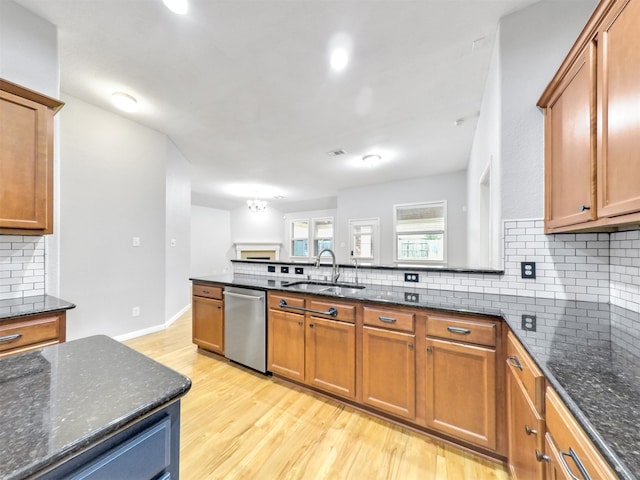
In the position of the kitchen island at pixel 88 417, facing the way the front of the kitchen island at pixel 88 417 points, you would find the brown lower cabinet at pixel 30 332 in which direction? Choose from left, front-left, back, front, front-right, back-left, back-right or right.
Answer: back-left

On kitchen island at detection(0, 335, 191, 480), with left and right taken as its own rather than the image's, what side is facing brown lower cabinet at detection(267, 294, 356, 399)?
left

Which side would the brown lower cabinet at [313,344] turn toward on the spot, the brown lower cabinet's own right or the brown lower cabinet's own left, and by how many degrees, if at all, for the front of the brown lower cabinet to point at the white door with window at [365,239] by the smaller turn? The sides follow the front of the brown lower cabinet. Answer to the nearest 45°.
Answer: approximately 135° to the brown lower cabinet's own right

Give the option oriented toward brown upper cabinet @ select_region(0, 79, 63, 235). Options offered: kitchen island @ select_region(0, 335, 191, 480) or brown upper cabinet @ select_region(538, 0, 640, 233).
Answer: brown upper cabinet @ select_region(538, 0, 640, 233)

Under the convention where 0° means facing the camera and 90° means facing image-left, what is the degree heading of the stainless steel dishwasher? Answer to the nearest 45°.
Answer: approximately 45°

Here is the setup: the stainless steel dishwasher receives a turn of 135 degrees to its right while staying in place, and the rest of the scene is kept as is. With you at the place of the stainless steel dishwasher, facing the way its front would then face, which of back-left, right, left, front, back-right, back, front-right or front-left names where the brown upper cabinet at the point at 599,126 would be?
back-right

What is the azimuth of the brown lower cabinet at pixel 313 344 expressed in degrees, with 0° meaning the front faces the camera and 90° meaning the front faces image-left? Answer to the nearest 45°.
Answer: approximately 45°

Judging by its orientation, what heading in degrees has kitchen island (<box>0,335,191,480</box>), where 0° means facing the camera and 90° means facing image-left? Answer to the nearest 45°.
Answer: approximately 315°

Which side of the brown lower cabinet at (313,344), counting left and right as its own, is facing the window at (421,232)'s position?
back

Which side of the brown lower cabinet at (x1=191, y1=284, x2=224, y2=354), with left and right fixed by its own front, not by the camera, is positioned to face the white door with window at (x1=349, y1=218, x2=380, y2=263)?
back
